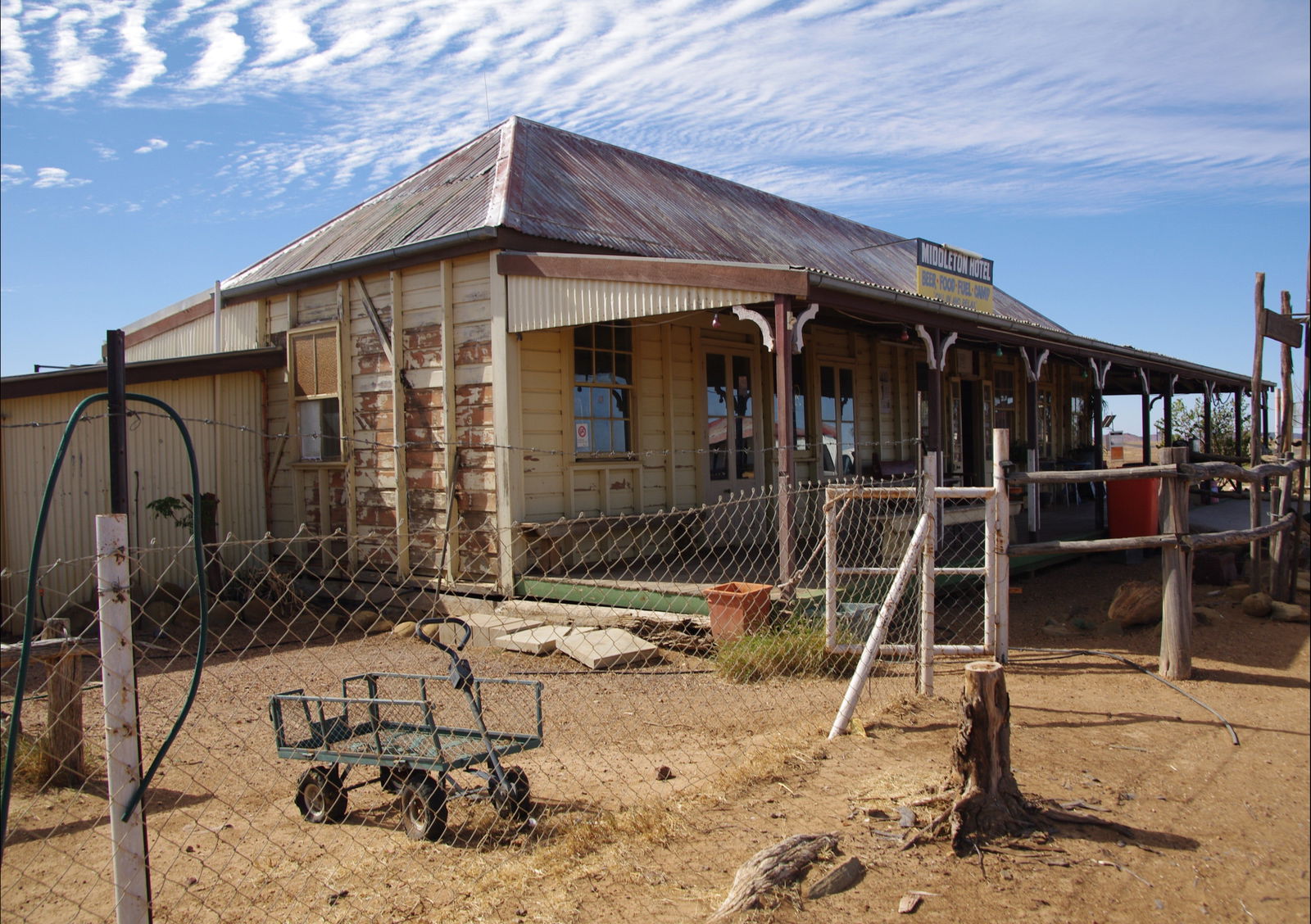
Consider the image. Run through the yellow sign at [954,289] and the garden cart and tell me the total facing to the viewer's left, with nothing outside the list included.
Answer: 0

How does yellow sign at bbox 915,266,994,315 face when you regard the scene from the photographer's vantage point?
facing the viewer and to the right of the viewer

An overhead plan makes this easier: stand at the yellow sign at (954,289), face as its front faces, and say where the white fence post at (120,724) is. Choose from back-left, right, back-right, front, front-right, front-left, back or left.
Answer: front-right

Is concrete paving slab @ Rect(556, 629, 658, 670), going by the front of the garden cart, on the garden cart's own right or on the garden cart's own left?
on the garden cart's own left

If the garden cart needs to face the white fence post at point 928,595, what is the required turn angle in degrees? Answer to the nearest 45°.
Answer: approximately 45° to its left

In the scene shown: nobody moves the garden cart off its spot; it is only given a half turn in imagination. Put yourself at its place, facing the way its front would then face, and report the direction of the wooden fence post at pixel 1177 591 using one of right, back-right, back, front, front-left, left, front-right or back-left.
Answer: back-right

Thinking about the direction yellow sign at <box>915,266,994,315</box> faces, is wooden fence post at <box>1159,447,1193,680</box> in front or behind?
in front

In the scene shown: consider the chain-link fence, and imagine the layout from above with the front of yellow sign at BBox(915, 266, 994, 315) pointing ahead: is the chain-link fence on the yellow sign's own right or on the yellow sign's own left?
on the yellow sign's own right

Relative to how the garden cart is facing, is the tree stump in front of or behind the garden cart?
in front

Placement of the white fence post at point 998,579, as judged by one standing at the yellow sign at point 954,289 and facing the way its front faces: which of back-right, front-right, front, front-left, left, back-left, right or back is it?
front-right

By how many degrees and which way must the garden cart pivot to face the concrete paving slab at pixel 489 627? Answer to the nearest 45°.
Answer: approximately 135° to its left
